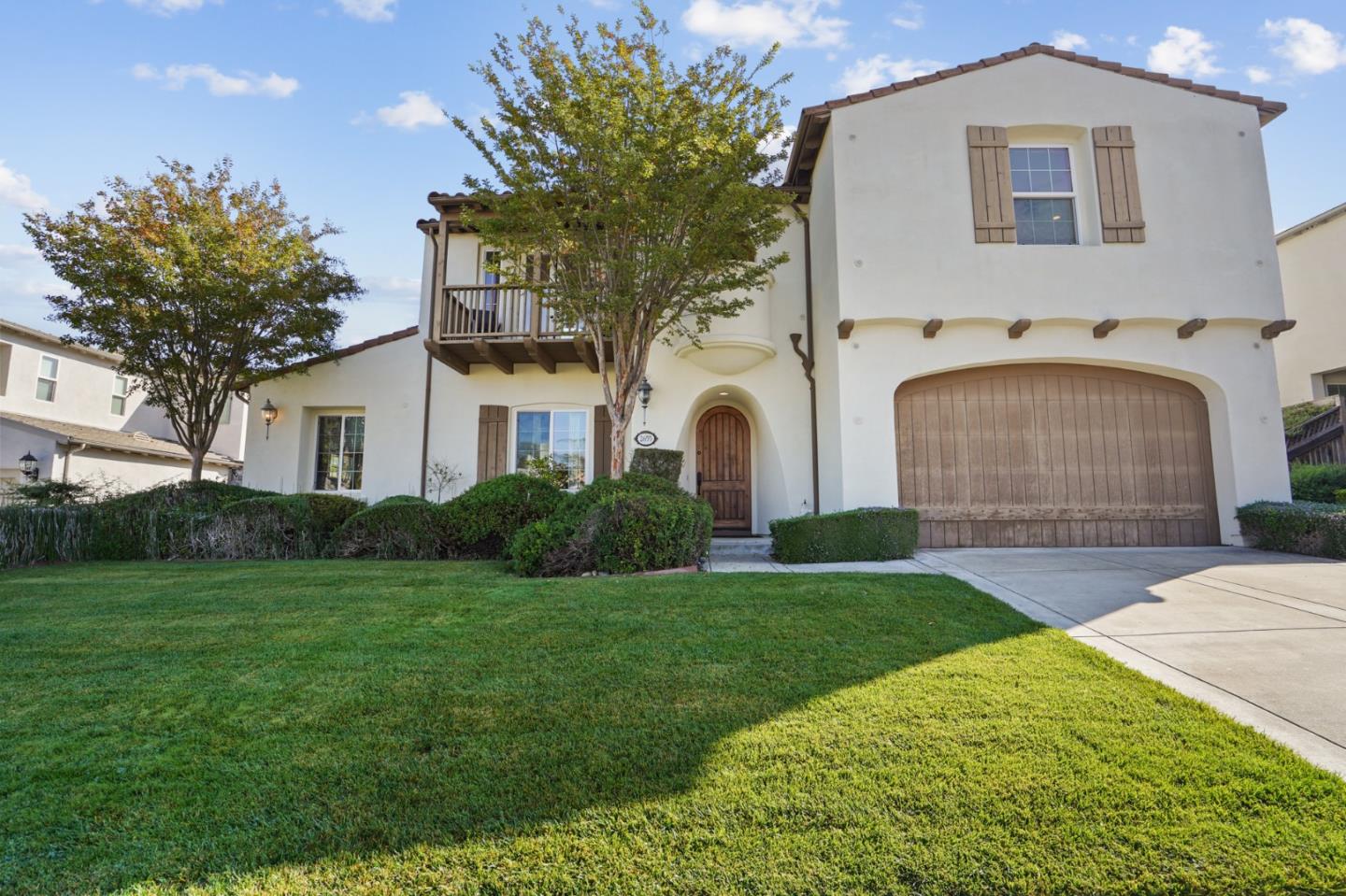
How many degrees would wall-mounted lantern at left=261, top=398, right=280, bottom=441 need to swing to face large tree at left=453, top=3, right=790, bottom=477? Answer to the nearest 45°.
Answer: approximately 45° to its left

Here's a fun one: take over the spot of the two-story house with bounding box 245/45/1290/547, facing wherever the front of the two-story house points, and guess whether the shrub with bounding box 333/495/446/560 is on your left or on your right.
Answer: on your right

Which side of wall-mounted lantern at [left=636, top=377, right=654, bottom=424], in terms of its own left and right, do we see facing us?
front

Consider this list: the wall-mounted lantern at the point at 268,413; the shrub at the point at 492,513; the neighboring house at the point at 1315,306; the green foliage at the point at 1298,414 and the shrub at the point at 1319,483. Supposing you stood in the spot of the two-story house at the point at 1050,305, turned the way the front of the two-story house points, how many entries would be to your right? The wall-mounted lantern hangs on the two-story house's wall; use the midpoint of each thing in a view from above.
2

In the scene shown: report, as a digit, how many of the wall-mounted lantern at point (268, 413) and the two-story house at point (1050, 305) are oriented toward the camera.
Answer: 2

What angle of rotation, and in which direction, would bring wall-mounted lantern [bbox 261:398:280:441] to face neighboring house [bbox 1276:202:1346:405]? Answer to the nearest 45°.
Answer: approximately 45° to its left

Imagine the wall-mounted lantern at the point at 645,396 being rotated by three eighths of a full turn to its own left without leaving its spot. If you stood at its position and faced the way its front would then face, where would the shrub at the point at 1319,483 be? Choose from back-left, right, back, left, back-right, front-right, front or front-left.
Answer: front-right

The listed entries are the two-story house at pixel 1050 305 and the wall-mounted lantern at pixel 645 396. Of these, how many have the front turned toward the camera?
2

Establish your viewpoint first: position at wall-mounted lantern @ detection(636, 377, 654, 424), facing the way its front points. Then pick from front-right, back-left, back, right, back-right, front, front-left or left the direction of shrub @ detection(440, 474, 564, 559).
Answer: front-right

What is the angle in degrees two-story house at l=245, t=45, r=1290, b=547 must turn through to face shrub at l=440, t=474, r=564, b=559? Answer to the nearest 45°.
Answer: approximately 90° to its right

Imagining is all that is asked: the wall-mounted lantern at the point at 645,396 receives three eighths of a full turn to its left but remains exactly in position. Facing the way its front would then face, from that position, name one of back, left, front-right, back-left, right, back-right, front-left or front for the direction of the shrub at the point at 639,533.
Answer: back-right

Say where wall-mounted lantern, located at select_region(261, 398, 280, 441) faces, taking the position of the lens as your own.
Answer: facing the viewer

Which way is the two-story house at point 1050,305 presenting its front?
toward the camera
